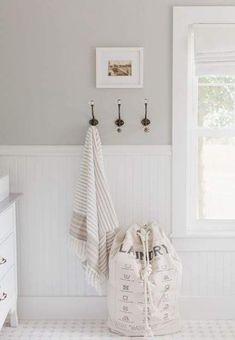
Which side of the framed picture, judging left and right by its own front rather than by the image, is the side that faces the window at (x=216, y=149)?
left

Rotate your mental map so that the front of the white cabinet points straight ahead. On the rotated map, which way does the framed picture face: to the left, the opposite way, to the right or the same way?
to the right

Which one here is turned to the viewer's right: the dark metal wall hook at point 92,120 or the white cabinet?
the white cabinet

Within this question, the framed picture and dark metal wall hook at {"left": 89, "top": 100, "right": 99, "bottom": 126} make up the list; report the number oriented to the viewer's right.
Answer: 0

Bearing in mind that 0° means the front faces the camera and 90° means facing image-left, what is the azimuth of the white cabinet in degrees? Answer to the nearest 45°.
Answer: approximately 270°

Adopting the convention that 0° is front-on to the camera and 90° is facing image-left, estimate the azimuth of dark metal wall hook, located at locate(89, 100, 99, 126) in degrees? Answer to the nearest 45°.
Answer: approximately 0°

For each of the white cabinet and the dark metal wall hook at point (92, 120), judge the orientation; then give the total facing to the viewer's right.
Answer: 1

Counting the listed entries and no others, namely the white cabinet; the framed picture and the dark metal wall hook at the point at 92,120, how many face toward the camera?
2

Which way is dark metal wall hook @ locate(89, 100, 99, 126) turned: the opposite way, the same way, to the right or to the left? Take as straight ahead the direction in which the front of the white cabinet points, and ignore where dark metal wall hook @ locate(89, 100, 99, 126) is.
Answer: to the right

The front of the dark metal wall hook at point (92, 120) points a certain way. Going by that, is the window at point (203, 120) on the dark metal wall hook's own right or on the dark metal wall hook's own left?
on the dark metal wall hook's own left
